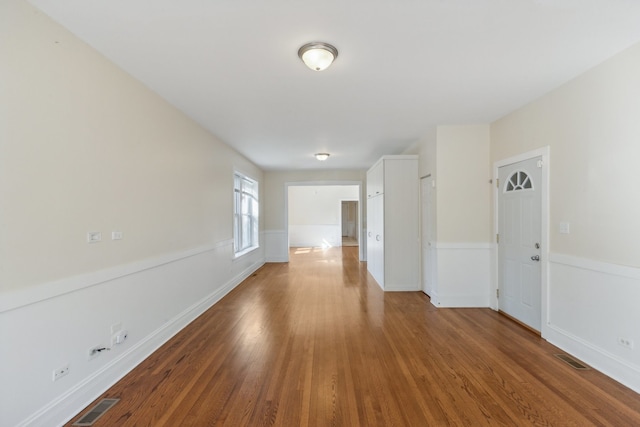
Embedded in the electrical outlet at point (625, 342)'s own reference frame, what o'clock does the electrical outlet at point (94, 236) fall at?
the electrical outlet at point (94, 236) is roughly at 12 o'clock from the electrical outlet at point (625, 342).

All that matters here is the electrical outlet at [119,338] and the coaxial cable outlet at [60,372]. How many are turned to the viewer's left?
0

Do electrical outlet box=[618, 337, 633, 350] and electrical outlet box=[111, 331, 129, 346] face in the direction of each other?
yes

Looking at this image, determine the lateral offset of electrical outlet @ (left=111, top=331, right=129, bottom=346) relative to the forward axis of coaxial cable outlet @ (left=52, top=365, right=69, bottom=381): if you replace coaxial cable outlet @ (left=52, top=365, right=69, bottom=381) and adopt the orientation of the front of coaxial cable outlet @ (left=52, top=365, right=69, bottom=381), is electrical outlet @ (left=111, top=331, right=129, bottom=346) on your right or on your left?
on your left

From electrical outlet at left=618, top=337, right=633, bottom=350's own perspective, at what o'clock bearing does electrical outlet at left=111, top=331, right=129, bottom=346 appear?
electrical outlet at left=111, top=331, right=129, bottom=346 is roughly at 12 o'clock from electrical outlet at left=618, top=337, right=633, bottom=350.

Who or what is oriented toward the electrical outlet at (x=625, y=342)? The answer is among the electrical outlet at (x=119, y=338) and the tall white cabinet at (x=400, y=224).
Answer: the electrical outlet at (x=119, y=338)

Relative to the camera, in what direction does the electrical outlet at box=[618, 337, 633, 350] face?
facing the viewer and to the left of the viewer

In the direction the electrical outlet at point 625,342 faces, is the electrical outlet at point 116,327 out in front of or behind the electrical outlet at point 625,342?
in front

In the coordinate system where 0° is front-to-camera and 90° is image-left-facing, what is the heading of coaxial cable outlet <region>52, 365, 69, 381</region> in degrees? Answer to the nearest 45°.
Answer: approximately 315°
